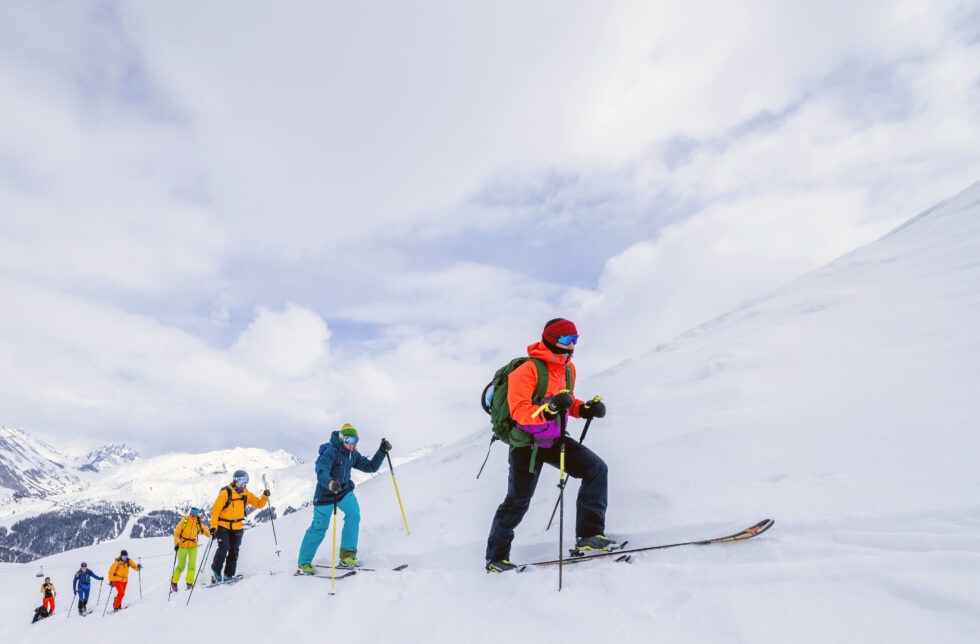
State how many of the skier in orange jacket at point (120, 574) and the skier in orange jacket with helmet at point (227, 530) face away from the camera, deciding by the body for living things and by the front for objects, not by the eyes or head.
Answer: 0

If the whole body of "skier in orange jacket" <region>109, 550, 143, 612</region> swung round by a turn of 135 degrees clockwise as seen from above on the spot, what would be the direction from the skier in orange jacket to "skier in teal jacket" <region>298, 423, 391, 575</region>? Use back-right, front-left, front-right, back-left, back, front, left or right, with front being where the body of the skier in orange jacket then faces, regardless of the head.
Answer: left

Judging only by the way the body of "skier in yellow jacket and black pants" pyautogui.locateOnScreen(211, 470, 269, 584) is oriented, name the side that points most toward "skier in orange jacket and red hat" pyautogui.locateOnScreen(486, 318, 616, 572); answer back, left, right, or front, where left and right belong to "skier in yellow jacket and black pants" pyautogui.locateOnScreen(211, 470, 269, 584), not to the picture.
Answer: front

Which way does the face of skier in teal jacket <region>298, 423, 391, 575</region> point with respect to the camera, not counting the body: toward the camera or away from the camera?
toward the camera

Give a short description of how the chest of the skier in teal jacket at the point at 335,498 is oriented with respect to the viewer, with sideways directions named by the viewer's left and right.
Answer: facing the viewer and to the right of the viewer

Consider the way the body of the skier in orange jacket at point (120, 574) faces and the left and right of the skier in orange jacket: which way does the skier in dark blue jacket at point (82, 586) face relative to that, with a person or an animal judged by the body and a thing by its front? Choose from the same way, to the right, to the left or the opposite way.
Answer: the same way

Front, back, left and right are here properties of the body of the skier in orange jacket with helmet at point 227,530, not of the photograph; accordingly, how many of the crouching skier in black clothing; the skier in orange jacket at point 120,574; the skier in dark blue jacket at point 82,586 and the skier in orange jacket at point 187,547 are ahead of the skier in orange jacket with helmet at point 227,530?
0

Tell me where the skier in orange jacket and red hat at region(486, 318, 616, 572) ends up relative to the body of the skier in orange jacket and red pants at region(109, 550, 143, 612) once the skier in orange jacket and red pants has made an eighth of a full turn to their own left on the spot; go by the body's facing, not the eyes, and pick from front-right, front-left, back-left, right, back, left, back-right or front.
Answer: right

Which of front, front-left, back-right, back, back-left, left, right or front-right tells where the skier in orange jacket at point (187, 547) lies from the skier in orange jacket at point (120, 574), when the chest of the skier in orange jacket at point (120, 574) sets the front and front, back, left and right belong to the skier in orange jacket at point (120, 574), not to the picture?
front-right

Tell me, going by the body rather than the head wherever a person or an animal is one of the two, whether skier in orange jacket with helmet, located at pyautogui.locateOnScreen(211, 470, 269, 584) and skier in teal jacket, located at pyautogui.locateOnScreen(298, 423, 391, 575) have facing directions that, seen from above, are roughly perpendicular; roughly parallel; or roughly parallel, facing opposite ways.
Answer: roughly parallel

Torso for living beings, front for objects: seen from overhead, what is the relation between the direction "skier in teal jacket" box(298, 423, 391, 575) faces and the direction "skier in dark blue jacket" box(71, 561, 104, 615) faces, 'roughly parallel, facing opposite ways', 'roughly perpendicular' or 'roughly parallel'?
roughly parallel

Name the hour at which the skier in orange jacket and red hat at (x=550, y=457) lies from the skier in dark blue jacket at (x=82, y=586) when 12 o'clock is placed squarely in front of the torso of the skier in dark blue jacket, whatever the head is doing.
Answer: The skier in orange jacket and red hat is roughly at 1 o'clock from the skier in dark blue jacket.

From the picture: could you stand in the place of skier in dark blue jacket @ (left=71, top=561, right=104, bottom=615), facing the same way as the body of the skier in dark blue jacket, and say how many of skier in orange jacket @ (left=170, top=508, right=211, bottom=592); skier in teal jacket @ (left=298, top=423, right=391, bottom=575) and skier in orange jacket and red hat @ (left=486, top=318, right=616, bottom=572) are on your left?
0

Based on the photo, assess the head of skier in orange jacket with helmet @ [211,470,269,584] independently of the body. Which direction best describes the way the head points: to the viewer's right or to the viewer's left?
to the viewer's right

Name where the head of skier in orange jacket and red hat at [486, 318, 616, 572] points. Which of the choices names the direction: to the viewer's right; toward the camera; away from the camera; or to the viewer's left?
to the viewer's right

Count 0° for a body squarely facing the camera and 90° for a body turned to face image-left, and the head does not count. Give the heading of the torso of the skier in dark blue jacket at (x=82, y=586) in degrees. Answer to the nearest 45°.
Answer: approximately 315°

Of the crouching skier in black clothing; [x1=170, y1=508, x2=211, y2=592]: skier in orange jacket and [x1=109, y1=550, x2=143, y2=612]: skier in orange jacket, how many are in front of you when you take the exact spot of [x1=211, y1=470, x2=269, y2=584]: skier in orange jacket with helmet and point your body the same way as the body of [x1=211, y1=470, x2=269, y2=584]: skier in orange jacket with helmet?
0
